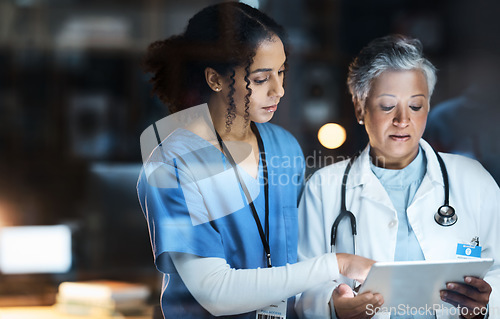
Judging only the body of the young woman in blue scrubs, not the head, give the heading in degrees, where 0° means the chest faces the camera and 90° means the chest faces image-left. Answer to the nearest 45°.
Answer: approximately 315°

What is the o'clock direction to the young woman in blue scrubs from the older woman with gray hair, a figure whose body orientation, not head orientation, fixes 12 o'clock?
The young woman in blue scrubs is roughly at 2 o'clock from the older woman with gray hair.

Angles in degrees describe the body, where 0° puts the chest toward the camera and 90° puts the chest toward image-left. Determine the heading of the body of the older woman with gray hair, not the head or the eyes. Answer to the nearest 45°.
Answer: approximately 0°

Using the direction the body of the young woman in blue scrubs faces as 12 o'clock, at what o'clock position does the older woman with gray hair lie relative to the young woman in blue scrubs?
The older woman with gray hair is roughly at 10 o'clock from the young woman in blue scrubs.
